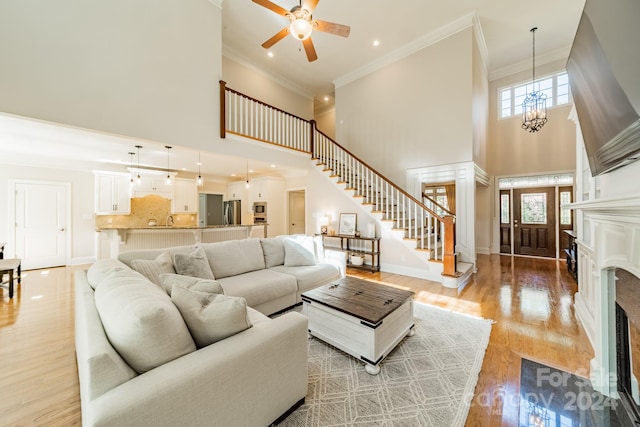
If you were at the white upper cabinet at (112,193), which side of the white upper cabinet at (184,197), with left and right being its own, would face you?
right

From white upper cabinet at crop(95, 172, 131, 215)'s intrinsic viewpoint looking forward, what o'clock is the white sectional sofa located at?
The white sectional sofa is roughly at 12 o'clock from the white upper cabinet.

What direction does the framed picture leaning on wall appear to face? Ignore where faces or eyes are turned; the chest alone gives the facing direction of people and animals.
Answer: toward the camera

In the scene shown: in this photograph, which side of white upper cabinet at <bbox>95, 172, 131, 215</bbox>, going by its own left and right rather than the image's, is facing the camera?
front

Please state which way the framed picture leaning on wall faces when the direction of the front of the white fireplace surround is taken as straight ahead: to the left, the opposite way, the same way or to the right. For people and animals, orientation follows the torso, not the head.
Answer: to the left

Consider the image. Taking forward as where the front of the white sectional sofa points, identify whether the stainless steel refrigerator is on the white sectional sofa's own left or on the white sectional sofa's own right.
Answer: on the white sectional sofa's own left

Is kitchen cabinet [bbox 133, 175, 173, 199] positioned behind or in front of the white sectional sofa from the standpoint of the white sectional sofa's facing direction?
behind

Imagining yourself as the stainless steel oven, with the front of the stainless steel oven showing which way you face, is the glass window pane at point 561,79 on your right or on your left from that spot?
on your left

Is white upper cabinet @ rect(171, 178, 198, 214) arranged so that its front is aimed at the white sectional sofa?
yes

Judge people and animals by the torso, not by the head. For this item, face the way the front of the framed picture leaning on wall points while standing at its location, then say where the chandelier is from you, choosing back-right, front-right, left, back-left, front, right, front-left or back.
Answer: left

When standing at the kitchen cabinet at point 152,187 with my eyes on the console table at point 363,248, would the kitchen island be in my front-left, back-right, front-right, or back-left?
front-right

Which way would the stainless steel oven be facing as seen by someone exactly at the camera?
facing the viewer

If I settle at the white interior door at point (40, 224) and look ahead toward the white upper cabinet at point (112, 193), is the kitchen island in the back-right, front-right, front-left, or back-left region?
front-right

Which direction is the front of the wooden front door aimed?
toward the camera

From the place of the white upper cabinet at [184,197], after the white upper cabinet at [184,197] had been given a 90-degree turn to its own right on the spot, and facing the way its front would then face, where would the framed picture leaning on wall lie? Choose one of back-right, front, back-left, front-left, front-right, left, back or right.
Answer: back-left
